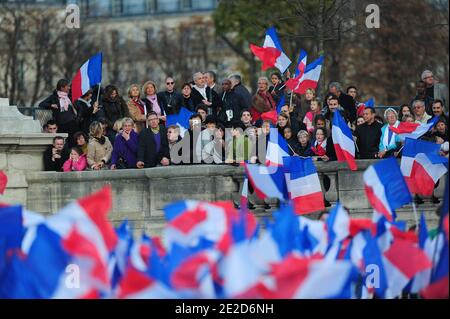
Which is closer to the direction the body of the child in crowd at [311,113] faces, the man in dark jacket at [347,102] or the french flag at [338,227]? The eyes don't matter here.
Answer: the french flag

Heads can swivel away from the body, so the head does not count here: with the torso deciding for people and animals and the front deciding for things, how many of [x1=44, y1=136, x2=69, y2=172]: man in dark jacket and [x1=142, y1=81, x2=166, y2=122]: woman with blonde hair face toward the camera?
2

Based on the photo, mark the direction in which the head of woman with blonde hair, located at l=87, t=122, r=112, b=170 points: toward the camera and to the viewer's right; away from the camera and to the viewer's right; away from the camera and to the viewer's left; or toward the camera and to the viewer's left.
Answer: toward the camera and to the viewer's right

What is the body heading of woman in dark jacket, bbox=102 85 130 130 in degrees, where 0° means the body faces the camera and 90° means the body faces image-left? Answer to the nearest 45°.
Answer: approximately 0°

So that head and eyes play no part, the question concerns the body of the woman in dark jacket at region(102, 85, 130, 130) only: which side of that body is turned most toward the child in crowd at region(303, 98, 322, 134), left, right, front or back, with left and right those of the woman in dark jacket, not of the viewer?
left

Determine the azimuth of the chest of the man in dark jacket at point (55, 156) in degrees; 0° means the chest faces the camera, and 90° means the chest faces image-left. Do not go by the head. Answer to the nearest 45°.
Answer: approximately 0°

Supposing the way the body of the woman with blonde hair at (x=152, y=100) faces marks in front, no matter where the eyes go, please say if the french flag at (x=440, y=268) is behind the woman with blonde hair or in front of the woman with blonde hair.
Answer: in front
